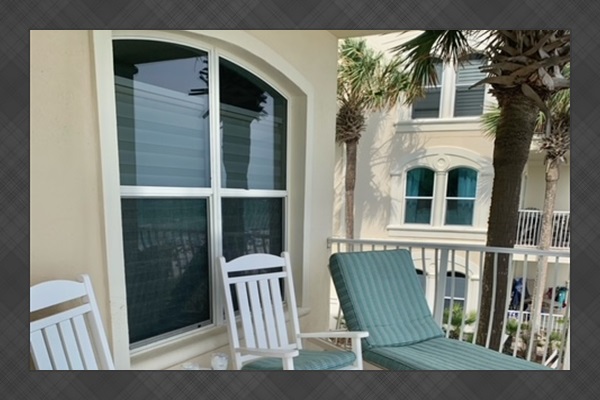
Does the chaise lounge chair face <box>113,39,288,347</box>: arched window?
no

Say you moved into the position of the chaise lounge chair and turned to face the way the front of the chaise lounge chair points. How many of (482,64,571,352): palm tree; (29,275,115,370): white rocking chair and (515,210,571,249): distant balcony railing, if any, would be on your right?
1

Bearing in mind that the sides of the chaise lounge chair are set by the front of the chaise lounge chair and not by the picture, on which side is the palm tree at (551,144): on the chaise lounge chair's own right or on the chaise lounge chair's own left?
on the chaise lounge chair's own left

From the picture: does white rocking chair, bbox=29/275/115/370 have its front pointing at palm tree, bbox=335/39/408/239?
no

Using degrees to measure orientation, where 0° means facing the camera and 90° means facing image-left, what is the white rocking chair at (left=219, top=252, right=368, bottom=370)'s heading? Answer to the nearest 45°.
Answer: approximately 315°

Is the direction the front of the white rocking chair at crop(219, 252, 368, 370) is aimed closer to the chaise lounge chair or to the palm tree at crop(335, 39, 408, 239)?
the chaise lounge chair

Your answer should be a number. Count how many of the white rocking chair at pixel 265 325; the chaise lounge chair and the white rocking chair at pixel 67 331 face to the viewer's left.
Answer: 0

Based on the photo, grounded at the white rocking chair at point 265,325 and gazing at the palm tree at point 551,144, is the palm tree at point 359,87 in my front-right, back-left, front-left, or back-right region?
front-left

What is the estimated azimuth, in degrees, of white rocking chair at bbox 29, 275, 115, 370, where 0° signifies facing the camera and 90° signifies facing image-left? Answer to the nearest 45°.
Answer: approximately 315°

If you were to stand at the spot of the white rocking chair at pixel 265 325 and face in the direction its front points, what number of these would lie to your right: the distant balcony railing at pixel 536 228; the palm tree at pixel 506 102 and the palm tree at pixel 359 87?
0

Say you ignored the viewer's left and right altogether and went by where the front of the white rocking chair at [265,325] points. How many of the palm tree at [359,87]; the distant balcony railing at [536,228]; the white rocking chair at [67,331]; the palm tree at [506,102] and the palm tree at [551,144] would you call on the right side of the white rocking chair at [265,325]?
1

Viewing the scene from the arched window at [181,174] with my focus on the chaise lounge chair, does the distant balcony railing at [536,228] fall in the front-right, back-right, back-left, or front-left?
front-left

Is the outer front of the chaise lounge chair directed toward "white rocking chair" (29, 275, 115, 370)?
no

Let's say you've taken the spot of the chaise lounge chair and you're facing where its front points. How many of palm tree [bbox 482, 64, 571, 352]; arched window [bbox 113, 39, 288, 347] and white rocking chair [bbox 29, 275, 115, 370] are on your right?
2

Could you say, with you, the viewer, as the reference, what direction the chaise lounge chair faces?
facing the viewer and to the right of the viewer

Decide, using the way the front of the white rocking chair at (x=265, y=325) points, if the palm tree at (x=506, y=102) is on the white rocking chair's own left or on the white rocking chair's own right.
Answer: on the white rocking chair's own left

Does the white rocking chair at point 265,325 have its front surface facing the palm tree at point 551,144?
no

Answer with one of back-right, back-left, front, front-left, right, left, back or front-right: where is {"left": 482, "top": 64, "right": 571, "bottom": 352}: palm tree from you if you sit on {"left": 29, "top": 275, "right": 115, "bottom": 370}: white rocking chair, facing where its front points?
front-left

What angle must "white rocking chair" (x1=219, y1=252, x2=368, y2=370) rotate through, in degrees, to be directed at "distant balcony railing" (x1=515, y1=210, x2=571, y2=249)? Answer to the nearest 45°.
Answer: approximately 90° to its left
